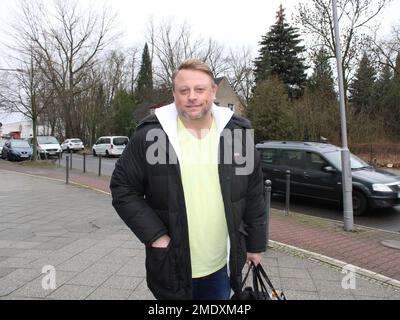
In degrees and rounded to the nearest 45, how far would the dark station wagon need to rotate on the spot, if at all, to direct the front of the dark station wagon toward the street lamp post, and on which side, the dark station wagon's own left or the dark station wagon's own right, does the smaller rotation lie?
approximately 45° to the dark station wagon's own right

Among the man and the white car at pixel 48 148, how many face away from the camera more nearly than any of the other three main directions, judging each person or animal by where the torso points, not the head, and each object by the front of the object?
0

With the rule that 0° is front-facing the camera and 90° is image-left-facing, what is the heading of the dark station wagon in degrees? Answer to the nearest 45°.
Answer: approximately 315°

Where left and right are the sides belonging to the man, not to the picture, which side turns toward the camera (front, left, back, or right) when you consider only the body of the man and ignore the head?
front

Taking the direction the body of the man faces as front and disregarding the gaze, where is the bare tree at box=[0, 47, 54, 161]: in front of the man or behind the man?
behind
